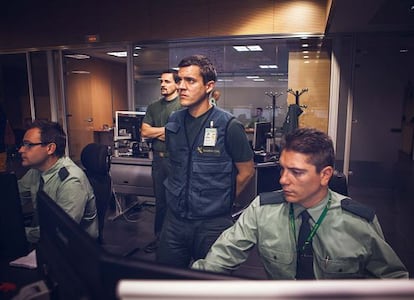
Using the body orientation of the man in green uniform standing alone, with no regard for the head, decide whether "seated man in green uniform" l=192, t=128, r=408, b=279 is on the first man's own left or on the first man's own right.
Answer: on the first man's own left

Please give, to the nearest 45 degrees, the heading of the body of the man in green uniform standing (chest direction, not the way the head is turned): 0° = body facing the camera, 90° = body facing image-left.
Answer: approximately 45°

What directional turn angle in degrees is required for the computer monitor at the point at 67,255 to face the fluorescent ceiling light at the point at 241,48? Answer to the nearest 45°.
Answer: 0° — it already faces it

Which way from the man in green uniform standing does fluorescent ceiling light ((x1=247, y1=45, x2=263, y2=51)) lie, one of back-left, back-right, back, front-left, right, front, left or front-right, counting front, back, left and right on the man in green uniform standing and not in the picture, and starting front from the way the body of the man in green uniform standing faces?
back

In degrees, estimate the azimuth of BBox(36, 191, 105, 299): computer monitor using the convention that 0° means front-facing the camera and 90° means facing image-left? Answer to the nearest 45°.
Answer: approximately 225°

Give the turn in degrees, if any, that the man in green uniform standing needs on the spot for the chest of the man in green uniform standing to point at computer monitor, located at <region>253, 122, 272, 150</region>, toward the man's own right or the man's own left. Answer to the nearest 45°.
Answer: approximately 180°

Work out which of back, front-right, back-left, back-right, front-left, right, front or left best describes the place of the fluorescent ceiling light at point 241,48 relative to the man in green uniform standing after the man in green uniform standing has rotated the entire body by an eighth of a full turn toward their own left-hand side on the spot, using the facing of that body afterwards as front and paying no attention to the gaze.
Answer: back-left

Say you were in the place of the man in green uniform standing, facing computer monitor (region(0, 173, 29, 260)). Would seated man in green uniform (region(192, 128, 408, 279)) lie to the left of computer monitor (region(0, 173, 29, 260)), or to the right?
left

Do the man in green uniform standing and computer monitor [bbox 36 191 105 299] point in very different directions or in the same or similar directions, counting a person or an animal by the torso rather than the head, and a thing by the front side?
very different directions
